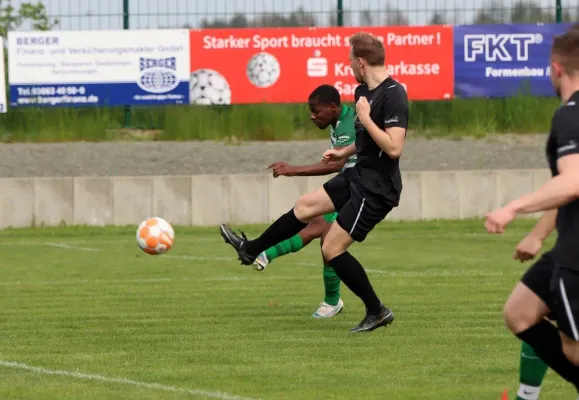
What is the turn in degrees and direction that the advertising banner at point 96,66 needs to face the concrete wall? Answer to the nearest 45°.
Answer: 0° — it already faces it

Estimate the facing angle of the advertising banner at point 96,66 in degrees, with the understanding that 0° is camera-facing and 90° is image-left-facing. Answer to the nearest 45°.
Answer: approximately 0°

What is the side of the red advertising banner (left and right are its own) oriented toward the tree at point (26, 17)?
right

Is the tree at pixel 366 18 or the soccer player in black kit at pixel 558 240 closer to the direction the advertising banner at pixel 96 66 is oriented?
the soccer player in black kit

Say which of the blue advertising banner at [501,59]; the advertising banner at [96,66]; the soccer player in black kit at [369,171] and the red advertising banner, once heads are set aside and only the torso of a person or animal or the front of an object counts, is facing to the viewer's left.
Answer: the soccer player in black kit

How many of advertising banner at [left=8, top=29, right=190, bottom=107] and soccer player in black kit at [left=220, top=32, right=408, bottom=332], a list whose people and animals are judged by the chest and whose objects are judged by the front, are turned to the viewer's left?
1

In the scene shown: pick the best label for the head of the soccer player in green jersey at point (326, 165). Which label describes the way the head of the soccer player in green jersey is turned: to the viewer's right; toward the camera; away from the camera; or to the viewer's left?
to the viewer's left

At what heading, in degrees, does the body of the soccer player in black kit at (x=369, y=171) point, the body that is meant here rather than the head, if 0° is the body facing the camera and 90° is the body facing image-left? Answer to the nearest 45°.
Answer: approximately 90°
